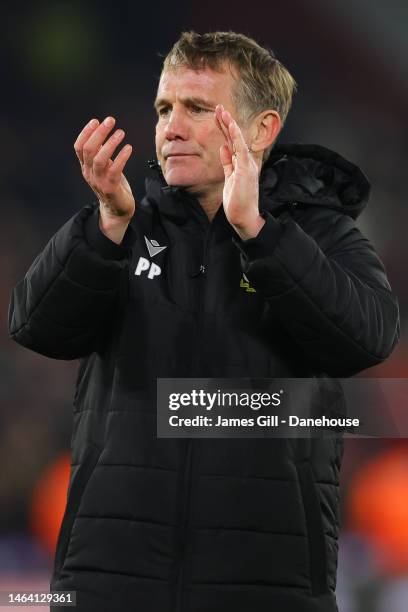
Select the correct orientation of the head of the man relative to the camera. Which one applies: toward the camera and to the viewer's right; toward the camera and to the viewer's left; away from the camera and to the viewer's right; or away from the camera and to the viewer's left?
toward the camera and to the viewer's left

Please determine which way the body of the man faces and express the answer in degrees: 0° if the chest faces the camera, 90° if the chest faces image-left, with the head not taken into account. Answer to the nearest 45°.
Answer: approximately 0°
